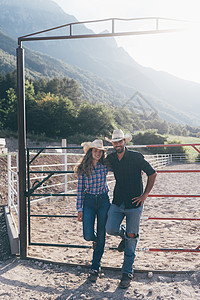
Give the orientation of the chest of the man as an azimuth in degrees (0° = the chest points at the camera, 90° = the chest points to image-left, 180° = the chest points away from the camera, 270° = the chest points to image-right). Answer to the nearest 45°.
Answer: approximately 0°

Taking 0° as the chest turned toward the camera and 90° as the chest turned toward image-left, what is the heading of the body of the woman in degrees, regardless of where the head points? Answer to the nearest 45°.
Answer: approximately 0°

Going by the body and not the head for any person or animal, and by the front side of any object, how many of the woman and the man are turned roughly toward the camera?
2
